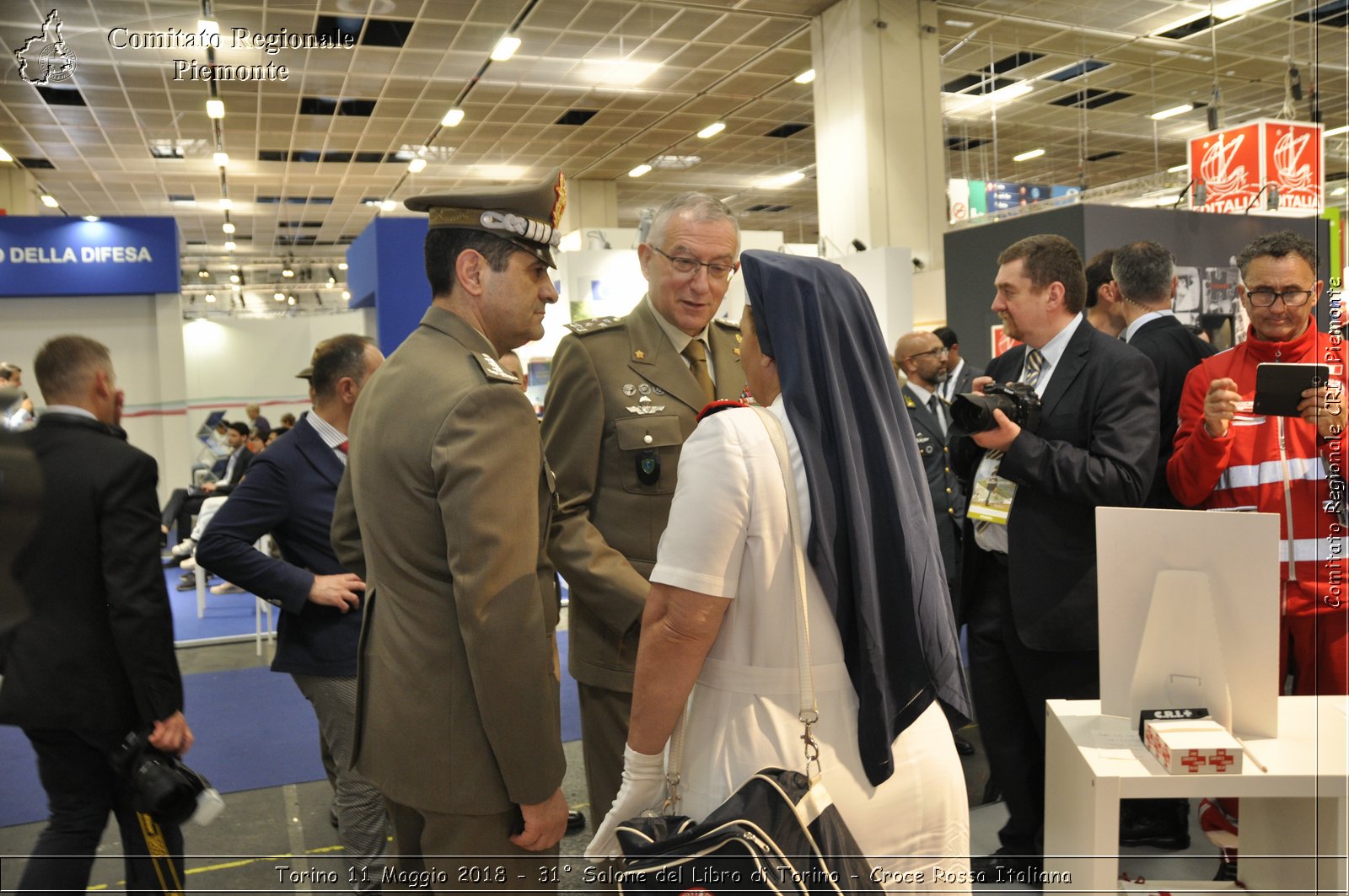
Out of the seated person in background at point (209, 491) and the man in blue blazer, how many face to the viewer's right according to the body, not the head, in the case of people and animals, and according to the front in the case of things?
1

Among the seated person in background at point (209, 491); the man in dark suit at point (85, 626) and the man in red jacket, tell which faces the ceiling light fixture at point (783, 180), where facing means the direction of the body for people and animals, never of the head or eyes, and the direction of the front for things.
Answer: the man in dark suit

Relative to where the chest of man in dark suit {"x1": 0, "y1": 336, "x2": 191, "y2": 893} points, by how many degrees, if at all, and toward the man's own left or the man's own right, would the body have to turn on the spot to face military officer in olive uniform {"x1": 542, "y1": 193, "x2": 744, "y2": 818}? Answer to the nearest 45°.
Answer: approximately 45° to the man's own right

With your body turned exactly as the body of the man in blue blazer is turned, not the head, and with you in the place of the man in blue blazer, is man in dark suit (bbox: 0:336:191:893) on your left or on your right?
on your right

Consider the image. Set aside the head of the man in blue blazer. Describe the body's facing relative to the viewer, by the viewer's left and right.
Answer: facing to the right of the viewer

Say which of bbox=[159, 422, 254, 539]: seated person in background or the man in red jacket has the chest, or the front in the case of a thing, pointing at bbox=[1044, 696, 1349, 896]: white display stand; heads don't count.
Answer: the man in red jacket

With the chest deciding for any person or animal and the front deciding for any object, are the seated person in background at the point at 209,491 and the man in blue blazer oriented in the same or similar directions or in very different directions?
very different directions

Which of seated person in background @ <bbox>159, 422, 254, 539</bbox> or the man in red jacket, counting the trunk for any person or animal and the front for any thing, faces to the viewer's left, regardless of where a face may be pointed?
the seated person in background

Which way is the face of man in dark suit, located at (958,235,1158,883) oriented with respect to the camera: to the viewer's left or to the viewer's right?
to the viewer's left

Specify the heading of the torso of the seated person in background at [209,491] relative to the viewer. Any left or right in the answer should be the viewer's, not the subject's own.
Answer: facing to the left of the viewer

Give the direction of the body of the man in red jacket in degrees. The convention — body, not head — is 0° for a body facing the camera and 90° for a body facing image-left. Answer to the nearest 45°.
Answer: approximately 0°

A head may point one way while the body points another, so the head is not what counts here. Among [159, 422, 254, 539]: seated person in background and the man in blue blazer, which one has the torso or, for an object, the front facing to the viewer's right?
the man in blue blazer
